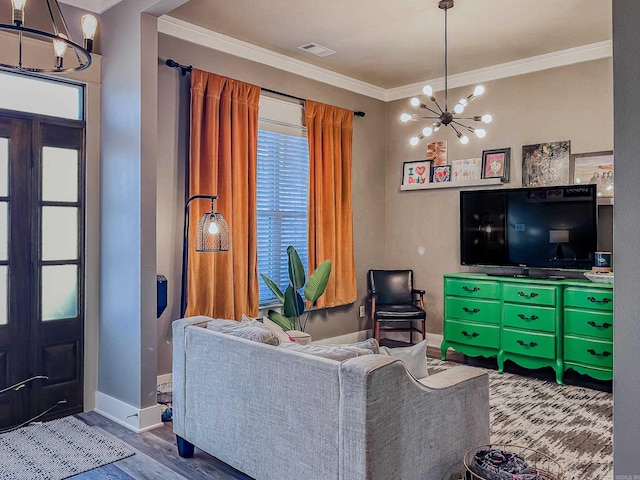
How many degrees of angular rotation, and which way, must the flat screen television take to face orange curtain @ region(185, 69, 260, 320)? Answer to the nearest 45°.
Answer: approximately 45° to its right

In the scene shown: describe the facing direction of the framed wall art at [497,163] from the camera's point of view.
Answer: facing the viewer and to the left of the viewer

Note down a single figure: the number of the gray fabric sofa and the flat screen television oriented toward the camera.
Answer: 1

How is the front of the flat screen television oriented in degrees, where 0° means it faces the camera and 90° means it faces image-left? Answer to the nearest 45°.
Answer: approximately 0°

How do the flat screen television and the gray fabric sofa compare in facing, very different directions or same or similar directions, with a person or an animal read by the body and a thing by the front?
very different directions

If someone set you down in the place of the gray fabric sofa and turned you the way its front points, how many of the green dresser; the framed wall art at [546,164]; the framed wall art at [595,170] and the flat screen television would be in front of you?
4

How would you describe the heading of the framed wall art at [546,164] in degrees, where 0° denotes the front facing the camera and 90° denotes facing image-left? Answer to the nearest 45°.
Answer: approximately 45°

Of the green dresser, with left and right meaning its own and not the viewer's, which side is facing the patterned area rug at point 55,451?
front

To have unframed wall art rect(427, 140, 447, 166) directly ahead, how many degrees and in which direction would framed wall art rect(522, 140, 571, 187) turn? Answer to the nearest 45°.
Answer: approximately 45° to its right

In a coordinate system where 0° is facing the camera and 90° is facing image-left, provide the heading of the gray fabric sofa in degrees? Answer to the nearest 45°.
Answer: approximately 225°

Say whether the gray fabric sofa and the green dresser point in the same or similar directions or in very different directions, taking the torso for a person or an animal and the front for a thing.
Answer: very different directions

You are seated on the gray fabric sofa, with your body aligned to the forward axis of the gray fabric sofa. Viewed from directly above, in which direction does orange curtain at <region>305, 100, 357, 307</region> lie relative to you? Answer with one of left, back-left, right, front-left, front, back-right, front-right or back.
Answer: front-left
